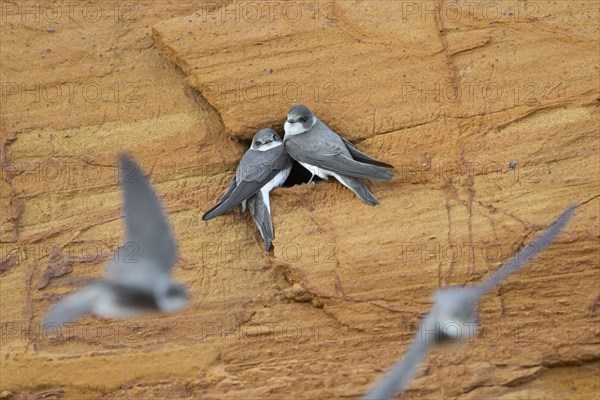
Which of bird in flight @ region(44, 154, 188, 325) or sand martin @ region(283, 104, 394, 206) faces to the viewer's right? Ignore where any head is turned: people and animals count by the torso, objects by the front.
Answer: the bird in flight

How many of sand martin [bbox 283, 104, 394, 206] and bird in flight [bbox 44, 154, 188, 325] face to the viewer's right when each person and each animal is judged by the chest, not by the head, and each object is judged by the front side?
1

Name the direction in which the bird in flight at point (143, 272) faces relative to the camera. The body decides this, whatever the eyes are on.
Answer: to the viewer's right

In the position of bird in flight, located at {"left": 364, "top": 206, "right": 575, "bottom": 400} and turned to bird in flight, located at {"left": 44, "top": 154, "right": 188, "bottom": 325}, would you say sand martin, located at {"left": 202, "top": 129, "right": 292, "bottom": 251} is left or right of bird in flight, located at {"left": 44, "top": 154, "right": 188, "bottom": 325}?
right

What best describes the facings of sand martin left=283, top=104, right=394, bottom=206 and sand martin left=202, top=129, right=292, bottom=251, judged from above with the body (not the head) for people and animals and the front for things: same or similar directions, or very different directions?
very different directions

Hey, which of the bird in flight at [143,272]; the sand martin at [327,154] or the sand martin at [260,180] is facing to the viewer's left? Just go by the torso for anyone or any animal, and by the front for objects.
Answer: the sand martin at [327,154]

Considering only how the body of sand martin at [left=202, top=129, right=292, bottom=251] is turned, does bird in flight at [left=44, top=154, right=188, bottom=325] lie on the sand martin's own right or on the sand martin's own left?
on the sand martin's own right

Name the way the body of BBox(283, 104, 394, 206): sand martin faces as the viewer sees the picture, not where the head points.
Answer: to the viewer's left
